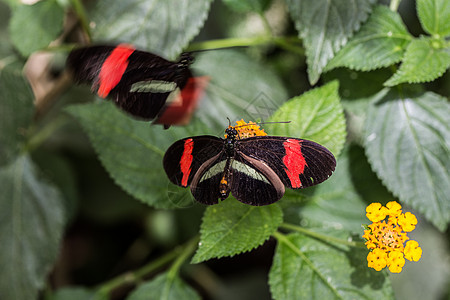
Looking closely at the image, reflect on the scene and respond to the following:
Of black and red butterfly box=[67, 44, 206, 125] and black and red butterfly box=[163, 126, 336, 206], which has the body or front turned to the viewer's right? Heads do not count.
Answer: black and red butterfly box=[67, 44, 206, 125]

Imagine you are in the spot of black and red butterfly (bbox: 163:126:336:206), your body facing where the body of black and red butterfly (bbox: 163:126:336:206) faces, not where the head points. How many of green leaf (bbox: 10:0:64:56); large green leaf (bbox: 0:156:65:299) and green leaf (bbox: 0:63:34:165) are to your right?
0

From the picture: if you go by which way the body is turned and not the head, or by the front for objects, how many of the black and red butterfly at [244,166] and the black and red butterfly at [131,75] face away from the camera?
1

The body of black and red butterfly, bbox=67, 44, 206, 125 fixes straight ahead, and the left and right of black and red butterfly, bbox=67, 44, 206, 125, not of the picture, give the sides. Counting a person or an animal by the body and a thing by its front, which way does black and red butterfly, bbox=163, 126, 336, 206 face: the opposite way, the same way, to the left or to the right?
to the left

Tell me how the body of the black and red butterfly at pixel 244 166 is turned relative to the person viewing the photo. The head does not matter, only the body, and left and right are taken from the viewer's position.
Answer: facing away from the viewer

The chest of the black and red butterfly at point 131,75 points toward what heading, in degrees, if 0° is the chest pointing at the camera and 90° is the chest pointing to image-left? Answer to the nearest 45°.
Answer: approximately 270°
